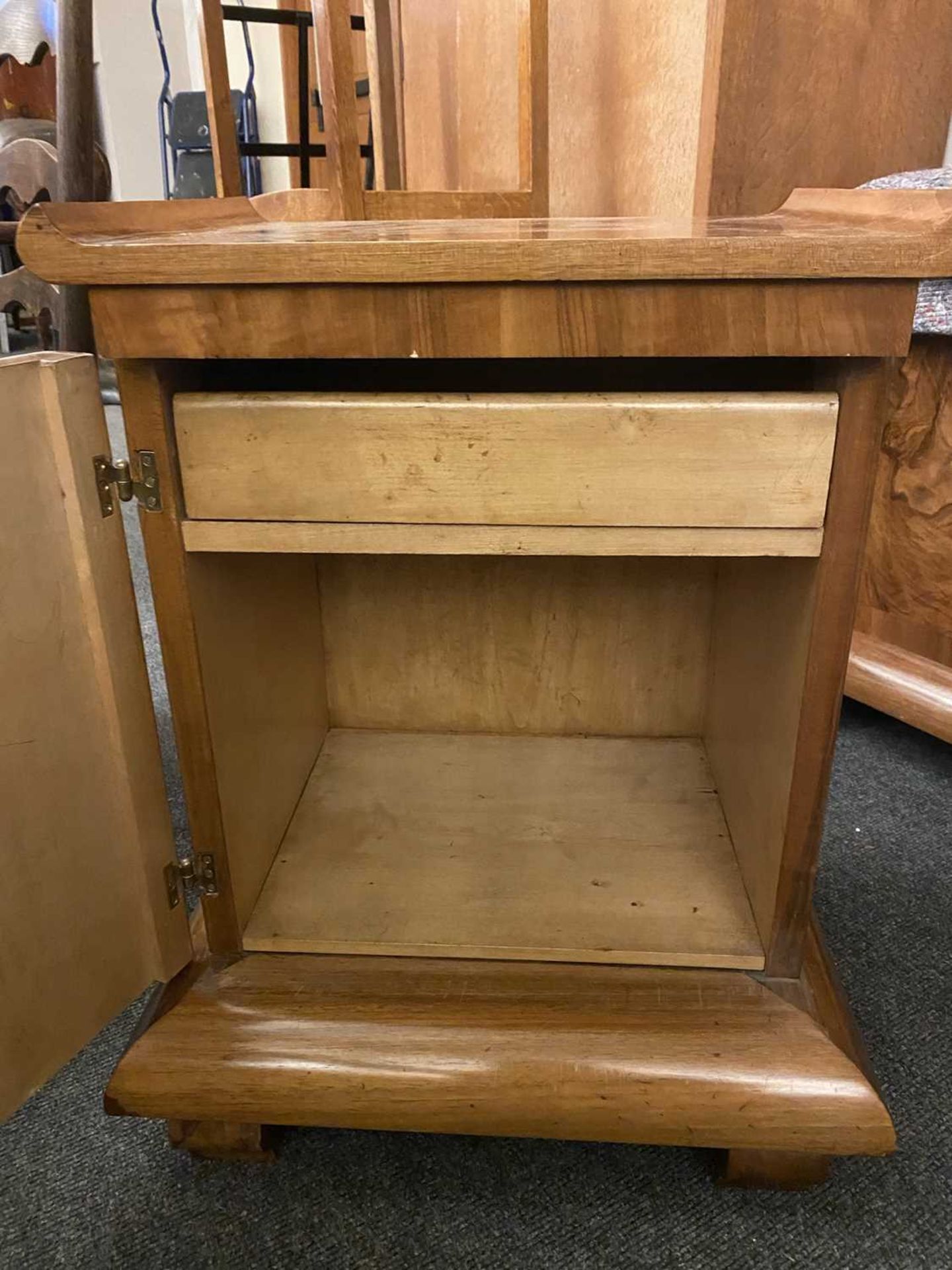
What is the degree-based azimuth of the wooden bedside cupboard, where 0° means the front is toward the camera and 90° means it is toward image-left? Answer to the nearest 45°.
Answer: approximately 0°

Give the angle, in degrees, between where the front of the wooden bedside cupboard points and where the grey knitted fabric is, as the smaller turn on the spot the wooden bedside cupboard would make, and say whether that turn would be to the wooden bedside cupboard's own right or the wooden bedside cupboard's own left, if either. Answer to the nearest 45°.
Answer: approximately 135° to the wooden bedside cupboard's own left

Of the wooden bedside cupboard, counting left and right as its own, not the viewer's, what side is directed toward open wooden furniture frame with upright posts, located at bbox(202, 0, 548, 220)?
back
